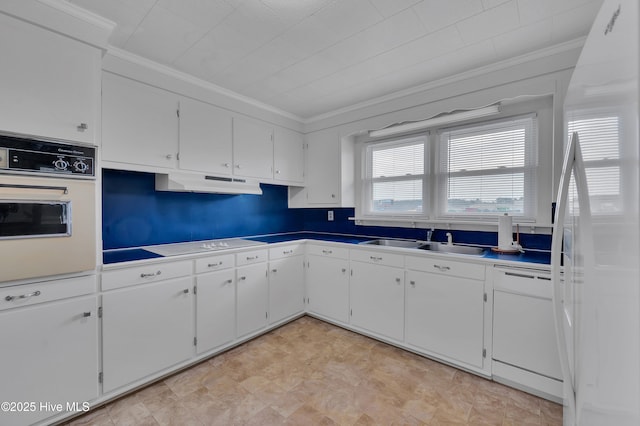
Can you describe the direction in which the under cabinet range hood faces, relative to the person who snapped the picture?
facing the viewer and to the right of the viewer

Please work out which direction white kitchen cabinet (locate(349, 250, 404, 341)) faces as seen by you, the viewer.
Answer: facing the viewer and to the left of the viewer

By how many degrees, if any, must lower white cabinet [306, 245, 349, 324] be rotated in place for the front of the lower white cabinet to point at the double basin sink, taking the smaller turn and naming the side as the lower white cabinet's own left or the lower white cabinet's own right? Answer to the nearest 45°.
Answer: approximately 135° to the lower white cabinet's own left

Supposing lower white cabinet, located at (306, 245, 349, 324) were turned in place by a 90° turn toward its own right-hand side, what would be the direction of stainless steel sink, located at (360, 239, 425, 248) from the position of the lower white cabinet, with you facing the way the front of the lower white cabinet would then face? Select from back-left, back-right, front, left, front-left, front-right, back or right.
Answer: back-right

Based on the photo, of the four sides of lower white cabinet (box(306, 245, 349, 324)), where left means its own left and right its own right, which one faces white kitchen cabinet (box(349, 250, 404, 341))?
left

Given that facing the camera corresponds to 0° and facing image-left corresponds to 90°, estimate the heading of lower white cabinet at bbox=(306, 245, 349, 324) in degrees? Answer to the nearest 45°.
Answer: approximately 45°

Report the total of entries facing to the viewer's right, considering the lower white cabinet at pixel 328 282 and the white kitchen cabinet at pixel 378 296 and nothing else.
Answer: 0

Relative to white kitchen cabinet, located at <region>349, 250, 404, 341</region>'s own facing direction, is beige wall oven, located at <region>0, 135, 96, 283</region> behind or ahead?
ahead

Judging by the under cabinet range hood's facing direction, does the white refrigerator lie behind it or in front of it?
in front
